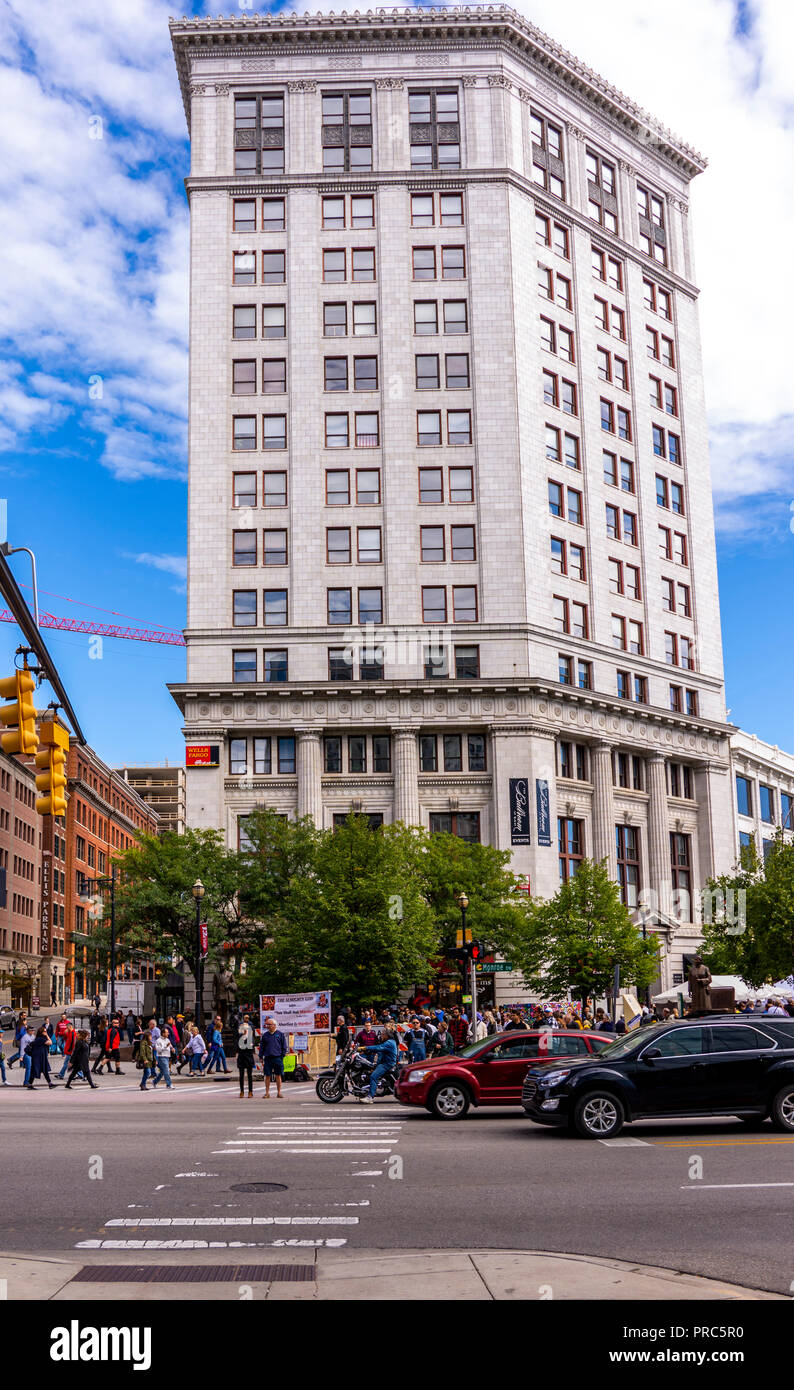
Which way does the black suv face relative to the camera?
to the viewer's left

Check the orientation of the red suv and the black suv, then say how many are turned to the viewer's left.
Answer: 2

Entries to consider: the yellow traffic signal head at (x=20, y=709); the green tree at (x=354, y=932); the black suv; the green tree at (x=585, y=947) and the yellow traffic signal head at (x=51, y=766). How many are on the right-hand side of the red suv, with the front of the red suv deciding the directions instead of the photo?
2

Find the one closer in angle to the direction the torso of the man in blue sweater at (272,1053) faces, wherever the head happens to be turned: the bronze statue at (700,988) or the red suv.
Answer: the red suv

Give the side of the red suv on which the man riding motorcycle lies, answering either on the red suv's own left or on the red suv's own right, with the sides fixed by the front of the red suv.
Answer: on the red suv's own right

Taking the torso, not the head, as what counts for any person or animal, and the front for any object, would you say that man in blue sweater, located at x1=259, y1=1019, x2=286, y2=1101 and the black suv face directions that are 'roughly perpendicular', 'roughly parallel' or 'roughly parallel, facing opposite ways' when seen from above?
roughly perpendicular

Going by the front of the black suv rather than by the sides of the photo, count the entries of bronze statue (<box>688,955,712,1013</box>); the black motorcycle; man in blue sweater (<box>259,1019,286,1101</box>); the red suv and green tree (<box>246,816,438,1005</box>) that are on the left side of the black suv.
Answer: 0

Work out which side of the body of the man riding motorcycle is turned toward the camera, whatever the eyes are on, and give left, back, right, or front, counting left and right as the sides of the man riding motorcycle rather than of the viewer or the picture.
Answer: left

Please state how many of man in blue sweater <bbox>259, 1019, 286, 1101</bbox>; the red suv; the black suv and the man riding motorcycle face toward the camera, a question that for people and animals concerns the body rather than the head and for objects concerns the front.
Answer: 1

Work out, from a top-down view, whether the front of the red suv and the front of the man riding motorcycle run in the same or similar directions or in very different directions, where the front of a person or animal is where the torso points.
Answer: same or similar directions

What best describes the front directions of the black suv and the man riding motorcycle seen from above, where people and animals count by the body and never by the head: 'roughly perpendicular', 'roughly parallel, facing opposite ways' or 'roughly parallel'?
roughly parallel

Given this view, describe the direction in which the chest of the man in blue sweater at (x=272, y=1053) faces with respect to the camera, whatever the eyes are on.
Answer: toward the camera

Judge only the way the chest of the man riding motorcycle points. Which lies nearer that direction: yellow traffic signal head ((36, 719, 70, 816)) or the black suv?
the yellow traffic signal head

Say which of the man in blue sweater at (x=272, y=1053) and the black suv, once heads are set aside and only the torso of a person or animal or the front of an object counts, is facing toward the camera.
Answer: the man in blue sweater

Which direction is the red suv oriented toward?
to the viewer's left

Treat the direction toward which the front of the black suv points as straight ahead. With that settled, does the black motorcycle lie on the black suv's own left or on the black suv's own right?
on the black suv's own right

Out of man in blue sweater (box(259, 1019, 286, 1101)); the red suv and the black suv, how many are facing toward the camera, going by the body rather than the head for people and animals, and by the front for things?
1

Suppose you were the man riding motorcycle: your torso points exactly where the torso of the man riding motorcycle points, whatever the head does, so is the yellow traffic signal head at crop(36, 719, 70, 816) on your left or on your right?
on your left
